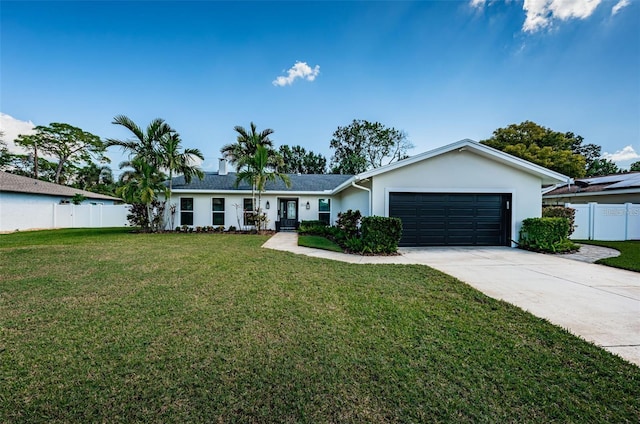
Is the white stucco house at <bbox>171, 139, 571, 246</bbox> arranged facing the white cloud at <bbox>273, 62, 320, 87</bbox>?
no

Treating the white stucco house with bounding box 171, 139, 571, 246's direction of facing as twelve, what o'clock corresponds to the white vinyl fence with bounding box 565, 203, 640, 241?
The white vinyl fence is roughly at 8 o'clock from the white stucco house.

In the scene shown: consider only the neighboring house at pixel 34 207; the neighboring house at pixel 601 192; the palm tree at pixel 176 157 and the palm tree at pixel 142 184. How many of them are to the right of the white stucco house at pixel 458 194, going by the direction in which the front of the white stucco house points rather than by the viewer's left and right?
3

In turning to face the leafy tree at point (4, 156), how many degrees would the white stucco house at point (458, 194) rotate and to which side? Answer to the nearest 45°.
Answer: approximately 90° to its right

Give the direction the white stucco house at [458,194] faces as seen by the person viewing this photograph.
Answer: facing the viewer

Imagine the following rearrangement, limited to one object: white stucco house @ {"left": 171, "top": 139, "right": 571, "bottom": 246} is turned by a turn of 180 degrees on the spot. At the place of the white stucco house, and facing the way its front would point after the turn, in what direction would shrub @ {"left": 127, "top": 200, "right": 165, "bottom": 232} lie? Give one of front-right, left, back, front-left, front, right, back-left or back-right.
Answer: left

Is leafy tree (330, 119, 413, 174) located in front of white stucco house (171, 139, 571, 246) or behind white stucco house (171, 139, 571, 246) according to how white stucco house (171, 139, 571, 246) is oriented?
behind

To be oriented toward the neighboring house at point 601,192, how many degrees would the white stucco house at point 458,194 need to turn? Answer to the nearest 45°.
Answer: approximately 135° to its left

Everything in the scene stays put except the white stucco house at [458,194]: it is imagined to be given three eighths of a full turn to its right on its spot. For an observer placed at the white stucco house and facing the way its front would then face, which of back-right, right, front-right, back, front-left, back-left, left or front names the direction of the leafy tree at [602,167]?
right

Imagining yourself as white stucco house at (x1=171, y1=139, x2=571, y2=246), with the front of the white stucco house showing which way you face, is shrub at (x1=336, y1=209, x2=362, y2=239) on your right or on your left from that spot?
on your right

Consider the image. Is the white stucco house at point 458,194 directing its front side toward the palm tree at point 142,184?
no

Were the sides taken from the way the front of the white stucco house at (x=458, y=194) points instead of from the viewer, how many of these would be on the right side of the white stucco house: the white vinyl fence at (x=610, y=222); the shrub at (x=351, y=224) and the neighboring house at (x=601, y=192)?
1

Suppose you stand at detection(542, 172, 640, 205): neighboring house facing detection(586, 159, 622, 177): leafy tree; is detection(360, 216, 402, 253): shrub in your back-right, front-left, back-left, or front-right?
back-left

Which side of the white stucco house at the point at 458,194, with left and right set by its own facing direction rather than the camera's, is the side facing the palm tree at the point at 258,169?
right

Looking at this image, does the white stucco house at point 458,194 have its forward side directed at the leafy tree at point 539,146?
no

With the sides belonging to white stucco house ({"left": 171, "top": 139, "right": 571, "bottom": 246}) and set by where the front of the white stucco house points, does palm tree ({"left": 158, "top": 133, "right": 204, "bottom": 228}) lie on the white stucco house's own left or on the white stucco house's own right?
on the white stucco house's own right

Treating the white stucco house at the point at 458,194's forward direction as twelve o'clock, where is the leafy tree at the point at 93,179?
The leafy tree is roughly at 4 o'clock from the white stucco house.

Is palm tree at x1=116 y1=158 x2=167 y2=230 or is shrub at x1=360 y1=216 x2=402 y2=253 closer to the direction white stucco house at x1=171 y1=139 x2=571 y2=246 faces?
the shrub

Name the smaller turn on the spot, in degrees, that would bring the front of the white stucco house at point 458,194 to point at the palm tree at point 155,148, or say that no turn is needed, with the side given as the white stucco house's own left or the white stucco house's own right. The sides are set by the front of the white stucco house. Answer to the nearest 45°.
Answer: approximately 90° to the white stucco house's own right
